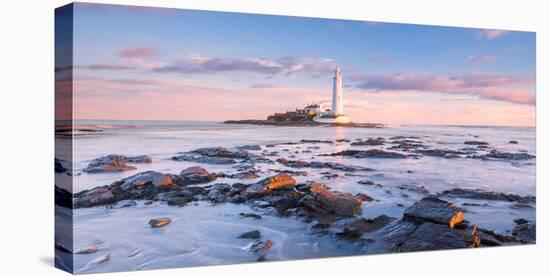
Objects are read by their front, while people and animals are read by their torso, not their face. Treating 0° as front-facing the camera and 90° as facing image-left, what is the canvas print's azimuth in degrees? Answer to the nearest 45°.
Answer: approximately 315°
